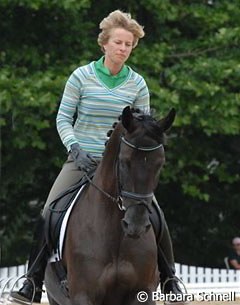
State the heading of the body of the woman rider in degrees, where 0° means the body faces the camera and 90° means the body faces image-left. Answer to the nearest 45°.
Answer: approximately 0°
